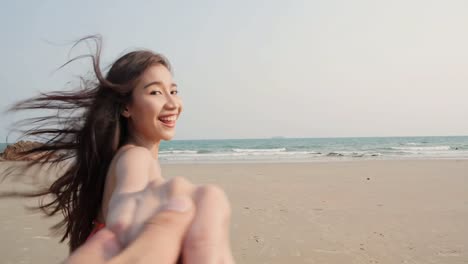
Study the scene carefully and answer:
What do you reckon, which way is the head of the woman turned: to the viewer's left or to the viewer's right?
to the viewer's right

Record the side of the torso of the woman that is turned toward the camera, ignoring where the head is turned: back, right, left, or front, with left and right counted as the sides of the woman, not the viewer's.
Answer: right
